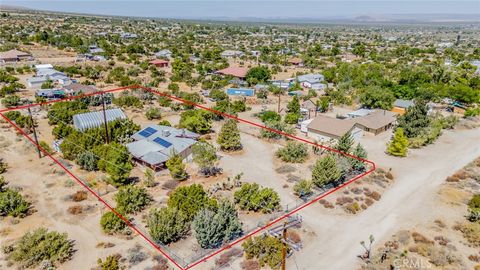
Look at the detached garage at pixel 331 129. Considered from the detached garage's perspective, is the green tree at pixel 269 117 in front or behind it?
behind

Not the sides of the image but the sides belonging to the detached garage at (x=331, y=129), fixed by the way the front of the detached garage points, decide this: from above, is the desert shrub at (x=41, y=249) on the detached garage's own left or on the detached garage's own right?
on the detached garage's own right

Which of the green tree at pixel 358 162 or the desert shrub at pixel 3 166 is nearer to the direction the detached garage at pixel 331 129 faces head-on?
the green tree

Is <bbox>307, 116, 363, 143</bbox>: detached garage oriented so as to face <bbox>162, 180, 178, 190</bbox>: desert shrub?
no

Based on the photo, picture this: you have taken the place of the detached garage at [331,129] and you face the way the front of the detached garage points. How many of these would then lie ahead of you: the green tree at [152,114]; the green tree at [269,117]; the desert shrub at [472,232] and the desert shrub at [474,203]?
2

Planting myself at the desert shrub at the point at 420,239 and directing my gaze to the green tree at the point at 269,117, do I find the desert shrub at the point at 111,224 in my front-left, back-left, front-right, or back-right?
front-left

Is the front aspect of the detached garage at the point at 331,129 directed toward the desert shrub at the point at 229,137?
no

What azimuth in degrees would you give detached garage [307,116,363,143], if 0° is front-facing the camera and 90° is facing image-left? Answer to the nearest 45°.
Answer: approximately 315°

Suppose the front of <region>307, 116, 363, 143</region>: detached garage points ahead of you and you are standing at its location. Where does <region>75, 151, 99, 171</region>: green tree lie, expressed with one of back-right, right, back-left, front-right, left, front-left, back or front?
right

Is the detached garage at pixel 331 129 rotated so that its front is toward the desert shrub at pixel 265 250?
no

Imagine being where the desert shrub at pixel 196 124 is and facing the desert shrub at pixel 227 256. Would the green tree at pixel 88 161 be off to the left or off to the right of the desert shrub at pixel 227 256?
right

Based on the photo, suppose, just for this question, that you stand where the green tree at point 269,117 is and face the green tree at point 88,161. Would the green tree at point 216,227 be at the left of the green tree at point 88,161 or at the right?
left

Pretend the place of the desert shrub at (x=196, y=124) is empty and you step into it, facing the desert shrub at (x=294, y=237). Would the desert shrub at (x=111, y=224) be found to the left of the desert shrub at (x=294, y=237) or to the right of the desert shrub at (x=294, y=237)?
right

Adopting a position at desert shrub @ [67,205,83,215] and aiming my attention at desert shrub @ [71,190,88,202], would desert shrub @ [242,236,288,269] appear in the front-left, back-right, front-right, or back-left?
back-right
